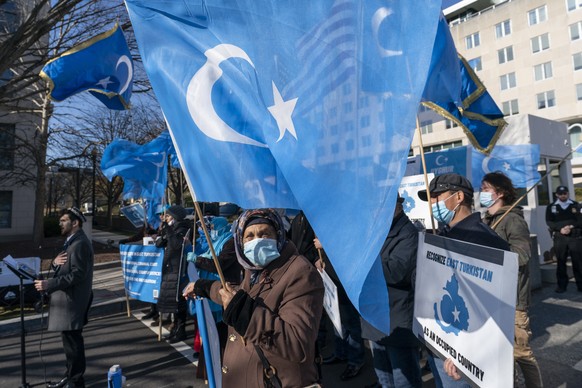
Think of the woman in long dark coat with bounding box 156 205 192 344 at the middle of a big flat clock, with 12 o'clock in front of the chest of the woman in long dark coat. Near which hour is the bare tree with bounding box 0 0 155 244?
The bare tree is roughly at 2 o'clock from the woman in long dark coat.

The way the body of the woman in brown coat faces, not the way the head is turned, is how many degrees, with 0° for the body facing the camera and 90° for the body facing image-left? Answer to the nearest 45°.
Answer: approximately 45°

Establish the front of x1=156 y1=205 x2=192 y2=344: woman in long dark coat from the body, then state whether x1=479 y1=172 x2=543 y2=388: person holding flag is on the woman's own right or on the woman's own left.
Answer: on the woman's own left

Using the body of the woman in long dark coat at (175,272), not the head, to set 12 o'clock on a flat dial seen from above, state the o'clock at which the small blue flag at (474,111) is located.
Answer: The small blue flag is roughly at 7 o'clock from the woman in long dark coat.

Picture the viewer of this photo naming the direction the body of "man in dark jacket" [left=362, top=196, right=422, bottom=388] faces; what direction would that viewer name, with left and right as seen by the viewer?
facing to the left of the viewer
